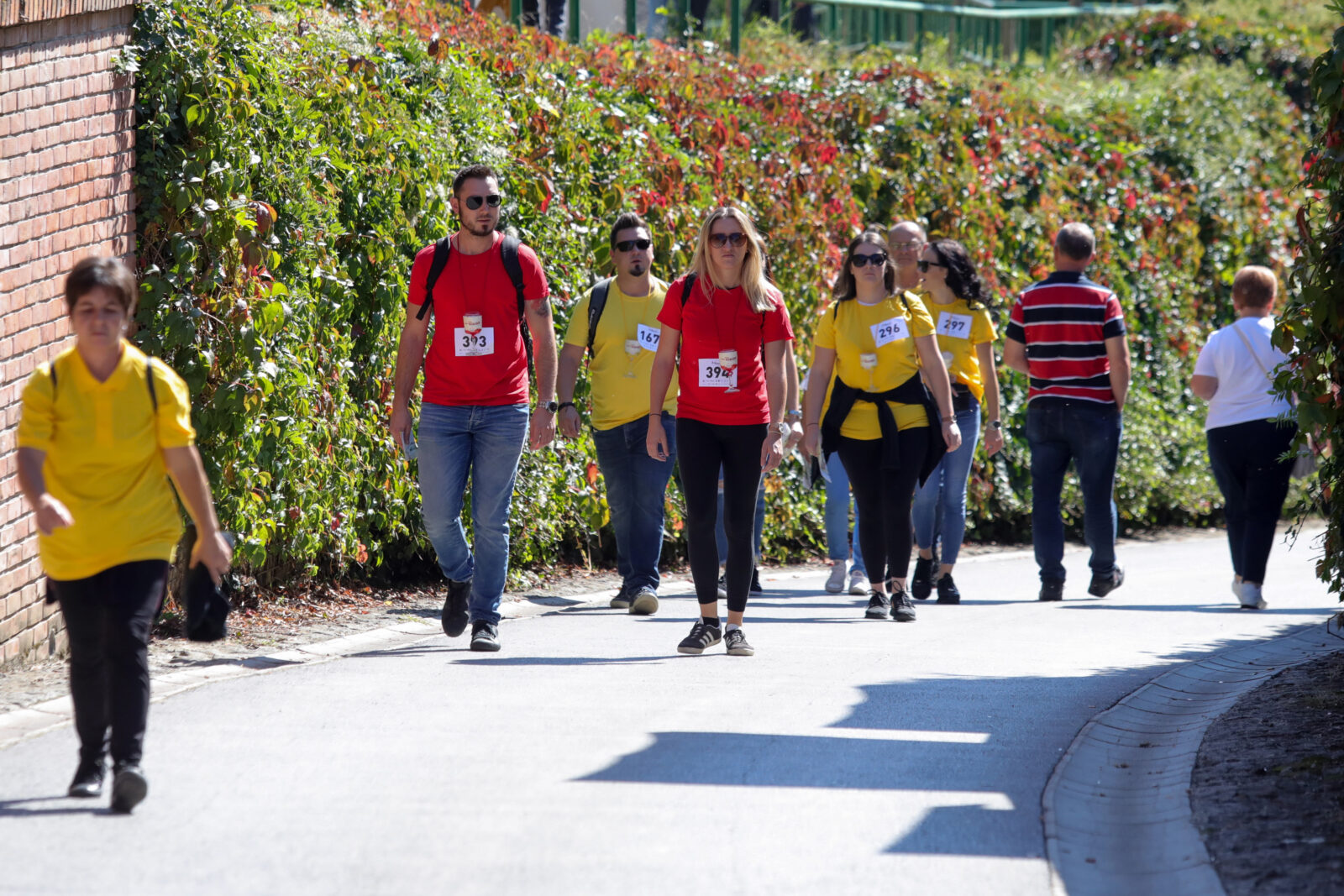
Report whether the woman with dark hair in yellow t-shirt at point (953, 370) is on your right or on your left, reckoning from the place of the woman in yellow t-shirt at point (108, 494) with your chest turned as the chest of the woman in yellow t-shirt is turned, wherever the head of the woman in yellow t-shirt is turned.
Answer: on your left

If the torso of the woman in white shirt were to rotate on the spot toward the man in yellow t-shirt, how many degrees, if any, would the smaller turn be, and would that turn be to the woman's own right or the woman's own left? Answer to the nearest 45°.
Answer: approximately 135° to the woman's own left

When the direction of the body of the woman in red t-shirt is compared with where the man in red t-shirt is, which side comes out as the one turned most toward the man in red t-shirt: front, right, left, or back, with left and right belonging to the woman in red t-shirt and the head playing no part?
right

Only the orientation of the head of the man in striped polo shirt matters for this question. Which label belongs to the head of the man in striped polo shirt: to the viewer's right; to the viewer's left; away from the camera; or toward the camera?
away from the camera

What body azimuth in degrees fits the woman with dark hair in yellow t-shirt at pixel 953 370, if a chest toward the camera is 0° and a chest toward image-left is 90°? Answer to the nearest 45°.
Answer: approximately 45°

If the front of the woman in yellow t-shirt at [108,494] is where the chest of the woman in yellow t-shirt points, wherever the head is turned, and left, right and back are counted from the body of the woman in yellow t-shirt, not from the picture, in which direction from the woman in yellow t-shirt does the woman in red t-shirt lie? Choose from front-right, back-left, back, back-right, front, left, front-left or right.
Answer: back-left

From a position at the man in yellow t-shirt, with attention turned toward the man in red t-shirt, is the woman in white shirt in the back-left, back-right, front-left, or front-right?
back-left

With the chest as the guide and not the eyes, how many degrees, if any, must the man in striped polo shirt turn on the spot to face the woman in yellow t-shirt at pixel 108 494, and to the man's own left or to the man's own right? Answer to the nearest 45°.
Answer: approximately 135° to the man's own left

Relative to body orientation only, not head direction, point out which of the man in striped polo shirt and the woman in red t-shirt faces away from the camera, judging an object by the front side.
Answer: the man in striped polo shirt

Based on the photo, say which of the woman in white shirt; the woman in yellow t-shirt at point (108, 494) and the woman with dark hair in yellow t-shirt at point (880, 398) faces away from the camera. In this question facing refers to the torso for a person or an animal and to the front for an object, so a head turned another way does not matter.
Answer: the woman in white shirt

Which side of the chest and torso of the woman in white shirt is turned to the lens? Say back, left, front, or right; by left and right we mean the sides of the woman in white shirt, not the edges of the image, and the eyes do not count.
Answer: back
